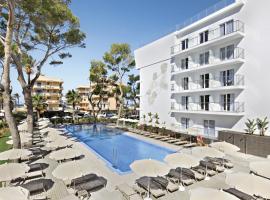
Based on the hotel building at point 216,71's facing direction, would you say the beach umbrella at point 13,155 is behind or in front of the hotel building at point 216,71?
in front

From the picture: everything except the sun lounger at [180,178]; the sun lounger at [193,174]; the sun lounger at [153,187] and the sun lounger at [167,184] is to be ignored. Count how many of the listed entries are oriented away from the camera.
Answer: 0

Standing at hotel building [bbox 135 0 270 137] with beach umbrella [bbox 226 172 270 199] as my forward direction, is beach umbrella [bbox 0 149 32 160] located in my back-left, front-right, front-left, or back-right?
front-right

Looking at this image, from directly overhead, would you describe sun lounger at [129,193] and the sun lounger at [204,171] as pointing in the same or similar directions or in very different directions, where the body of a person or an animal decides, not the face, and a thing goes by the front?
same or similar directions

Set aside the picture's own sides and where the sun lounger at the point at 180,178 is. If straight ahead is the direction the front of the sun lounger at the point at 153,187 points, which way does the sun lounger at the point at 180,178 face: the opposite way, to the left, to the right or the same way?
the same way

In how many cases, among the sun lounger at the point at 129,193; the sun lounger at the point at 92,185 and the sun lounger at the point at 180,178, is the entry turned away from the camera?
0

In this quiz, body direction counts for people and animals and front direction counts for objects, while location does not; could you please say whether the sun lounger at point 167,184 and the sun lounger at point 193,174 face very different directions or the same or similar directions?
same or similar directions

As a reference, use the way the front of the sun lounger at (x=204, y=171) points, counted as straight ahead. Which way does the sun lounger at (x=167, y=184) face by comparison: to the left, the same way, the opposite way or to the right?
the same way

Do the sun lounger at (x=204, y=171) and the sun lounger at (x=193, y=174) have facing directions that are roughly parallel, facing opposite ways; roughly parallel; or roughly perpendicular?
roughly parallel
